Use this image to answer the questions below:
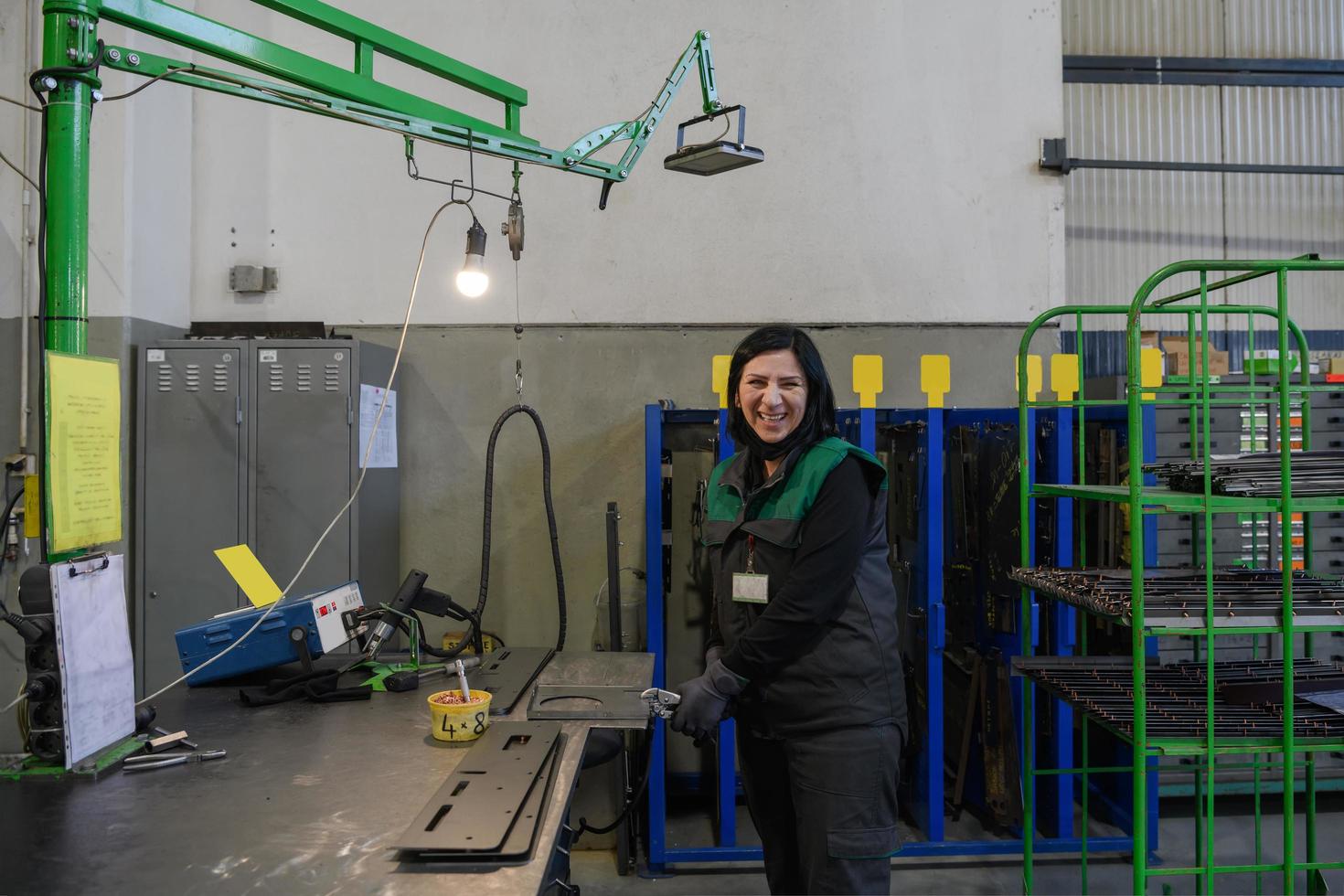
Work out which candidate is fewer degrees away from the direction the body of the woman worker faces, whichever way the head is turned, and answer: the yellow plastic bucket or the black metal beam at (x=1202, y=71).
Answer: the yellow plastic bucket

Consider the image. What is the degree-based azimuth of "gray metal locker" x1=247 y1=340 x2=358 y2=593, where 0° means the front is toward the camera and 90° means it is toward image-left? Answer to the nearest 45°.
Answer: approximately 0°

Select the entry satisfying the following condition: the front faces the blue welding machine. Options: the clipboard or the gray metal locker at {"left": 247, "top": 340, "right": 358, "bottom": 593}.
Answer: the gray metal locker

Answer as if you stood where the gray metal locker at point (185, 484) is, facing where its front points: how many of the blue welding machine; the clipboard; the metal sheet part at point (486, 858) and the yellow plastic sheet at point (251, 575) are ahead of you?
4

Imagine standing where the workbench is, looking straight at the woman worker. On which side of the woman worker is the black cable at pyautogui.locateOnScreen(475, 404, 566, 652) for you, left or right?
left

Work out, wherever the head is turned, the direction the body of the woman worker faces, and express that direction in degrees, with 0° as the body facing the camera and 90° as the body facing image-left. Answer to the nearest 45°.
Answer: approximately 45°

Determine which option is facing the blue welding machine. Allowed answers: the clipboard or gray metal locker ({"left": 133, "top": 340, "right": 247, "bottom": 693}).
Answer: the gray metal locker

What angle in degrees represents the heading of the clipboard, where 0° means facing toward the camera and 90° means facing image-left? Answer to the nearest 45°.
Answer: approximately 315°

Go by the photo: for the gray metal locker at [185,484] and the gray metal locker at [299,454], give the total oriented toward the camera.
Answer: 2

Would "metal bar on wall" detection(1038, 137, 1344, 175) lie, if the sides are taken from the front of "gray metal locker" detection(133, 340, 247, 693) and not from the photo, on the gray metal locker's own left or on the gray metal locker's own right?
on the gray metal locker's own left

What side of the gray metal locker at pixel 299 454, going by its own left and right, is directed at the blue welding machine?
front
